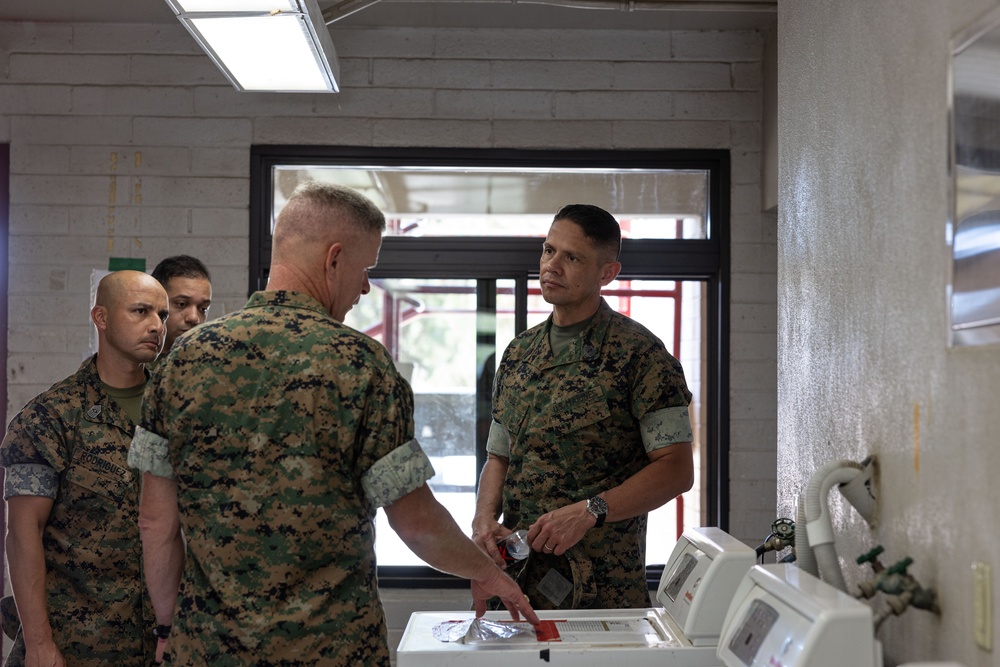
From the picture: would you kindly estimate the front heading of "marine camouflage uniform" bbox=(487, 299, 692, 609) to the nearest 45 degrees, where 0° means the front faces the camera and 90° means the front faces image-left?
approximately 45°

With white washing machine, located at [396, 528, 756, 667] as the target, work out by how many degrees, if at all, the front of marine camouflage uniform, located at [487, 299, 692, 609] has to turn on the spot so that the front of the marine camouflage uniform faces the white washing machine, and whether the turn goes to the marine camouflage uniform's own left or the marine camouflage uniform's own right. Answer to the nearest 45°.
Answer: approximately 45° to the marine camouflage uniform's own left
